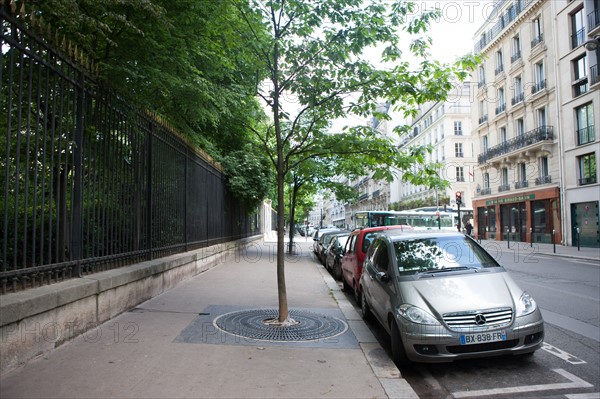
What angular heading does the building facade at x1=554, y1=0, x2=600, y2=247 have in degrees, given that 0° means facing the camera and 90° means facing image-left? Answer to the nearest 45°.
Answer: approximately 45°

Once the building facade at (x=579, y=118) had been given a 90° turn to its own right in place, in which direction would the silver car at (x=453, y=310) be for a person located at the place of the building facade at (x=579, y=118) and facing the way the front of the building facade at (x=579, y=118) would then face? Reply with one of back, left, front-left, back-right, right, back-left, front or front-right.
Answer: back-left

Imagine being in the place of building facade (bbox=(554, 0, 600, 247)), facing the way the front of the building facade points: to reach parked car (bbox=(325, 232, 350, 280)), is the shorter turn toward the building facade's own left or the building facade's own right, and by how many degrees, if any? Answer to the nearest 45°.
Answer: approximately 45° to the building facade's own left

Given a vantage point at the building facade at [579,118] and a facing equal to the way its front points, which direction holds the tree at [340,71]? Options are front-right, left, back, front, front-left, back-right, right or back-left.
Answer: front-left

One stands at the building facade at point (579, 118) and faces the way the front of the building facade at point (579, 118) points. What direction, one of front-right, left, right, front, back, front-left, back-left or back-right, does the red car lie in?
front-left

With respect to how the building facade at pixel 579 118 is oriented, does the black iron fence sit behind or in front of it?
in front

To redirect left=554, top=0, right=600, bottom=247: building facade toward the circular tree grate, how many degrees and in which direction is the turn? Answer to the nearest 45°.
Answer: approximately 45° to its left
